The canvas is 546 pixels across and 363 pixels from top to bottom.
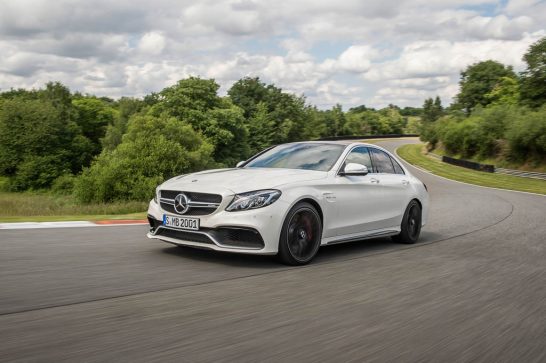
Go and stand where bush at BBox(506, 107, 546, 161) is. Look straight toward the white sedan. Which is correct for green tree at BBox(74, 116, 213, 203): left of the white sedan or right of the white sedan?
right

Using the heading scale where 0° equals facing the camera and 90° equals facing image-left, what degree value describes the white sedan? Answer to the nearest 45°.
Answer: approximately 45°

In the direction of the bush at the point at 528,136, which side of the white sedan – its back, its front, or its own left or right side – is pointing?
back

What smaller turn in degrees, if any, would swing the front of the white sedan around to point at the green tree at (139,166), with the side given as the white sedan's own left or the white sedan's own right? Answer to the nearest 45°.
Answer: approximately 135° to the white sedan's own right

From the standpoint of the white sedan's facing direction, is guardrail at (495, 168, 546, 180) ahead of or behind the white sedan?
behind
